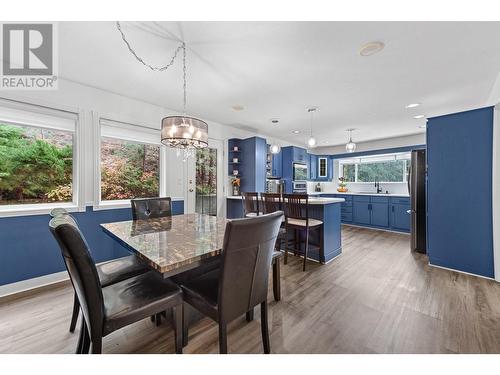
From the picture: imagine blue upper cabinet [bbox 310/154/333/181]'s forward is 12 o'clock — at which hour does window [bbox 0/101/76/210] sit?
The window is roughly at 1 o'clock from the blue upper cabinet.

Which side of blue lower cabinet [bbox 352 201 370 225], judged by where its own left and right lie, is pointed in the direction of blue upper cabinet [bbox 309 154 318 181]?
right

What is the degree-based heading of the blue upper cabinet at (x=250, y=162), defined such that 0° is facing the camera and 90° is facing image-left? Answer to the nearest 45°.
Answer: approximately 315°

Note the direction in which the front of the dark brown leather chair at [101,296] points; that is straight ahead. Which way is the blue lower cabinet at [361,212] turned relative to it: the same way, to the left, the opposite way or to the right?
the opposite way

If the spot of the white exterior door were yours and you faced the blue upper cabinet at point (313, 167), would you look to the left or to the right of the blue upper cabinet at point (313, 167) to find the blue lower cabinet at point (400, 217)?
right

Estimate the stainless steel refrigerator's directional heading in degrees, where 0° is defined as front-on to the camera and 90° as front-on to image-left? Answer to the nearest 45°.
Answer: approximately 90°

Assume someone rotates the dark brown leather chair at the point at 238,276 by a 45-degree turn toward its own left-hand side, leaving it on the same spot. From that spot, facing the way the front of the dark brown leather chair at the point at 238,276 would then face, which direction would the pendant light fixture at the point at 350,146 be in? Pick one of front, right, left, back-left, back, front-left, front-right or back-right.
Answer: back-right

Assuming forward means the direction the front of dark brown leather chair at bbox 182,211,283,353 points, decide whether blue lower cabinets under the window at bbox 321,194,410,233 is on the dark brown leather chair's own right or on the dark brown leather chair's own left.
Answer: on the dark brown leather chair's own right

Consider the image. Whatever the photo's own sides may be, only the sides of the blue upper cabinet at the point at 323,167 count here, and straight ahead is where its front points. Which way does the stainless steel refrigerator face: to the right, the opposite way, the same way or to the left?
to the right

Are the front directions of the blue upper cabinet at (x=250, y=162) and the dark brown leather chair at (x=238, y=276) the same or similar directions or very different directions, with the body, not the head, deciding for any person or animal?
very different directions

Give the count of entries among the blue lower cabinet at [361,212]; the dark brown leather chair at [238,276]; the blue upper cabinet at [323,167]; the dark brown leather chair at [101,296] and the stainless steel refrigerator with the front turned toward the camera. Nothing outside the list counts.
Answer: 2

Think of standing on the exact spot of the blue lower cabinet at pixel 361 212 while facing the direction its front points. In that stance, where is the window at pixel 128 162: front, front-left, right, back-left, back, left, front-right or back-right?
front-right

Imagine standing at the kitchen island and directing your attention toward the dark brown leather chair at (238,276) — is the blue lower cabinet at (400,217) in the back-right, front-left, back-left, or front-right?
back-left

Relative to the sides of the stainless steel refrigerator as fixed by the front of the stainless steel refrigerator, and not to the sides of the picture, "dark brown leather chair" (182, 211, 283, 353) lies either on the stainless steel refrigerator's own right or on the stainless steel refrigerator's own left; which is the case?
on the stainless steel refrigerator's own left

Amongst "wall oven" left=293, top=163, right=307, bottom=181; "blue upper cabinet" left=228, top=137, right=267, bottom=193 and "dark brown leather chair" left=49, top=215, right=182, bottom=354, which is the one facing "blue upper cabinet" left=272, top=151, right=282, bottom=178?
the dark brown leather chair
